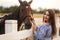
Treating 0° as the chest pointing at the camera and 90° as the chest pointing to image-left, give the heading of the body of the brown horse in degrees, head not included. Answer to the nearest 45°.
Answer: approximately 315°
